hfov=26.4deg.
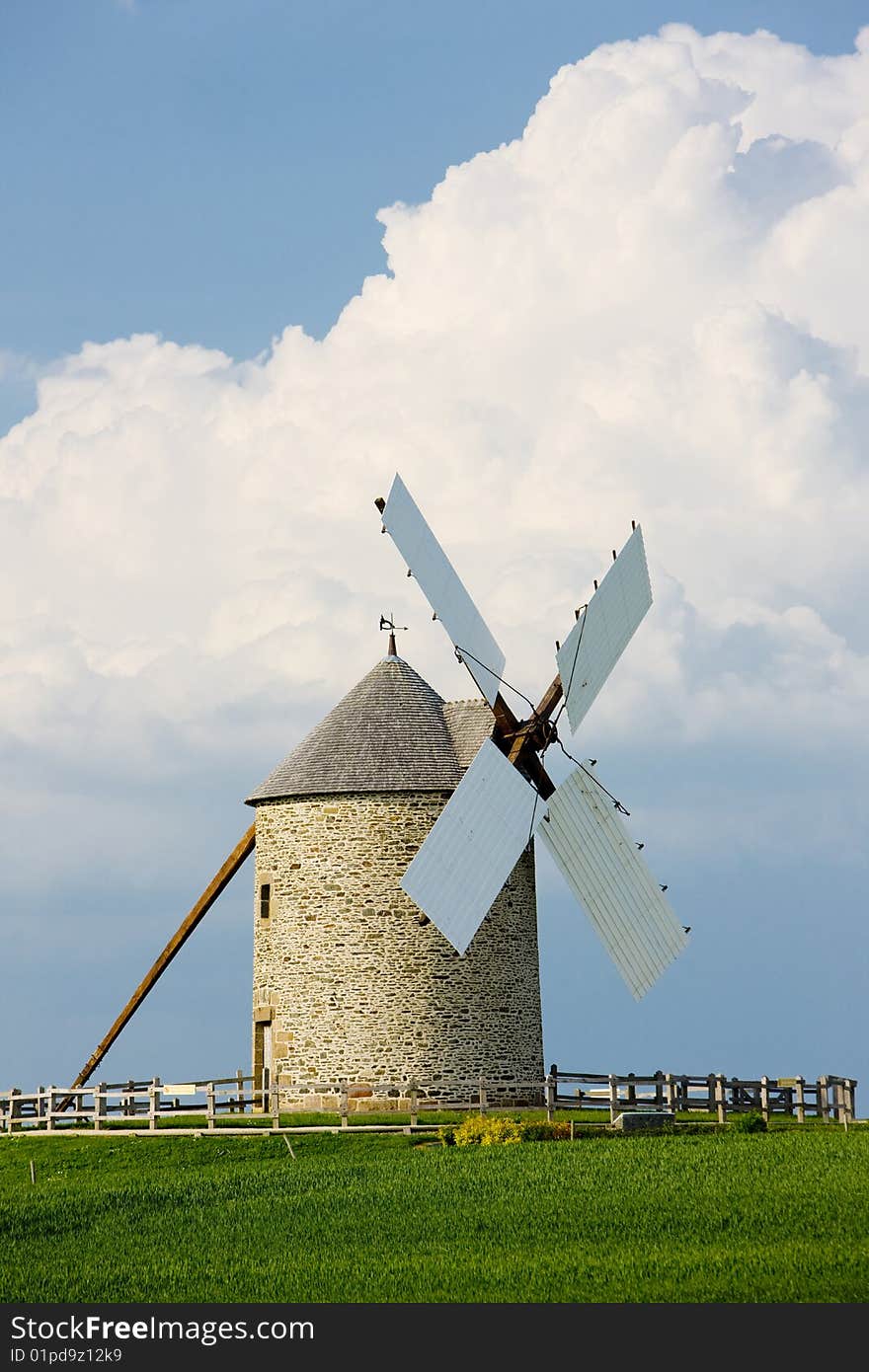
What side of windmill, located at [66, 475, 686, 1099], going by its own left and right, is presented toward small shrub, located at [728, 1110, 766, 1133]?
front

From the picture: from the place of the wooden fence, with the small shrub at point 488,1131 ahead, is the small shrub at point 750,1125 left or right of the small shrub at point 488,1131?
left

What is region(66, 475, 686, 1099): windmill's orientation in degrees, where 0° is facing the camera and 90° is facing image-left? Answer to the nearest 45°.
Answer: approximately 315°
